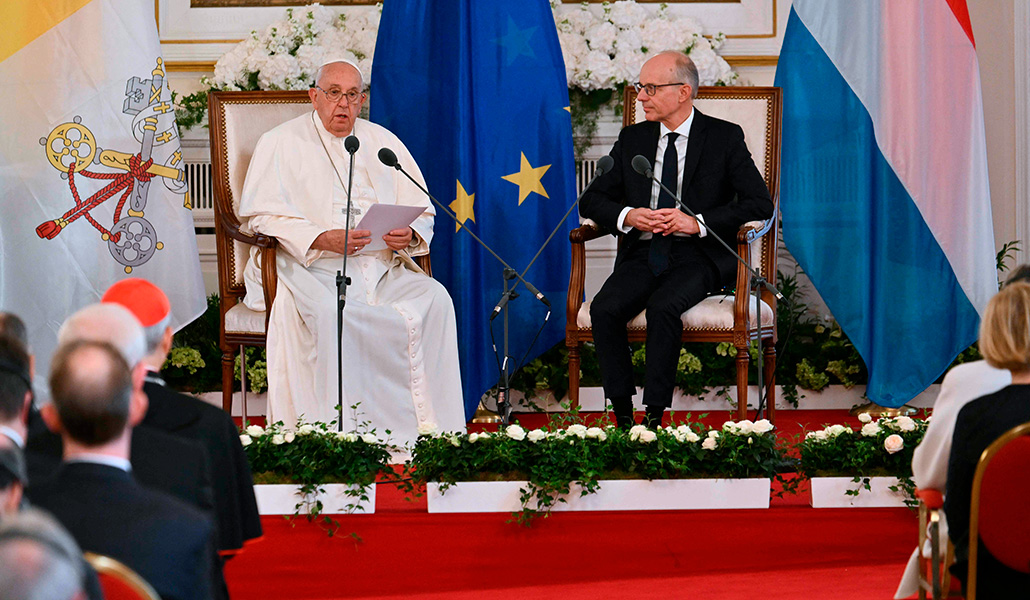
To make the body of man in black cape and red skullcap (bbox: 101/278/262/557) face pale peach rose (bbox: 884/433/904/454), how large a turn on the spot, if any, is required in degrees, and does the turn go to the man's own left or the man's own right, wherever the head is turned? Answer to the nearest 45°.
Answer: approximately 45° to the man's own right

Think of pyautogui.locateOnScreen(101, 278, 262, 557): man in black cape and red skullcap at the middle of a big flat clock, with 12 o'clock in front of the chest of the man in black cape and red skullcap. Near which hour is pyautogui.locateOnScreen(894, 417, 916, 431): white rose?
The white rose is roughly at 1 o'clock from the man in black cape and red skullcap.

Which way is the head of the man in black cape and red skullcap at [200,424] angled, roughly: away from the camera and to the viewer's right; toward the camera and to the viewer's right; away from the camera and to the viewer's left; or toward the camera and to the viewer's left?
away from the camera and to the viewer's right

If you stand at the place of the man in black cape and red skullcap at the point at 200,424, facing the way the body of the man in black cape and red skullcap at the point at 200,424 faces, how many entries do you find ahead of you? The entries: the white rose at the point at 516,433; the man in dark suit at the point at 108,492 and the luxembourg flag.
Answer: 2

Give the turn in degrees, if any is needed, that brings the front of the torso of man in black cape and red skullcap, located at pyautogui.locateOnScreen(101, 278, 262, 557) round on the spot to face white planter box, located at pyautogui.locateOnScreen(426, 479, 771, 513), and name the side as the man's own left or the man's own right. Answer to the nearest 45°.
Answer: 0° — they already face it

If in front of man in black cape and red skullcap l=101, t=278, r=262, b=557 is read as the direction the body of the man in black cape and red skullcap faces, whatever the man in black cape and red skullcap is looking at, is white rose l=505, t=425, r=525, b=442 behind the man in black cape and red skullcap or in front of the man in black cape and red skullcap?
in front

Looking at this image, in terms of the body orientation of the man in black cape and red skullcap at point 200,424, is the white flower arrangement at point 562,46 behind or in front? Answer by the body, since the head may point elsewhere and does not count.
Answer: in front

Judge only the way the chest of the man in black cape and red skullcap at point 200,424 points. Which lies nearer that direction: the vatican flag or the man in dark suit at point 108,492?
the vatican flag

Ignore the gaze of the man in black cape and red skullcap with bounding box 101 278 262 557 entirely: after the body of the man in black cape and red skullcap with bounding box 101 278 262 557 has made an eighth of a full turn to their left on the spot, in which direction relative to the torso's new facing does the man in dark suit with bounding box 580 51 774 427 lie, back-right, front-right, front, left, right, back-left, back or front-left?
front-right

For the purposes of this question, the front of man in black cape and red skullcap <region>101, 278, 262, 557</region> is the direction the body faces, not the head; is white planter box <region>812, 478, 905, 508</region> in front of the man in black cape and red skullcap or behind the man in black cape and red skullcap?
in front

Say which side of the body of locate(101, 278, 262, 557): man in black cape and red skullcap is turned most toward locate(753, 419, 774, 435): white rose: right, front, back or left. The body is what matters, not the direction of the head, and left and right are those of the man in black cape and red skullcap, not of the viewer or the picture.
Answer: front

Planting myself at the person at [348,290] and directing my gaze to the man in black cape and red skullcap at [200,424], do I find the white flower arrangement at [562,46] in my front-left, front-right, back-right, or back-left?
back-left

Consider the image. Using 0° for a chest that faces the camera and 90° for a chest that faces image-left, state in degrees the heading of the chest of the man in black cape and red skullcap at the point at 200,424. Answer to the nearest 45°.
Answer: approximately 225°

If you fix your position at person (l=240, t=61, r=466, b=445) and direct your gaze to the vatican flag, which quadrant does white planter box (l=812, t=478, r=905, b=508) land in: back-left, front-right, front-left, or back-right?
back-left
